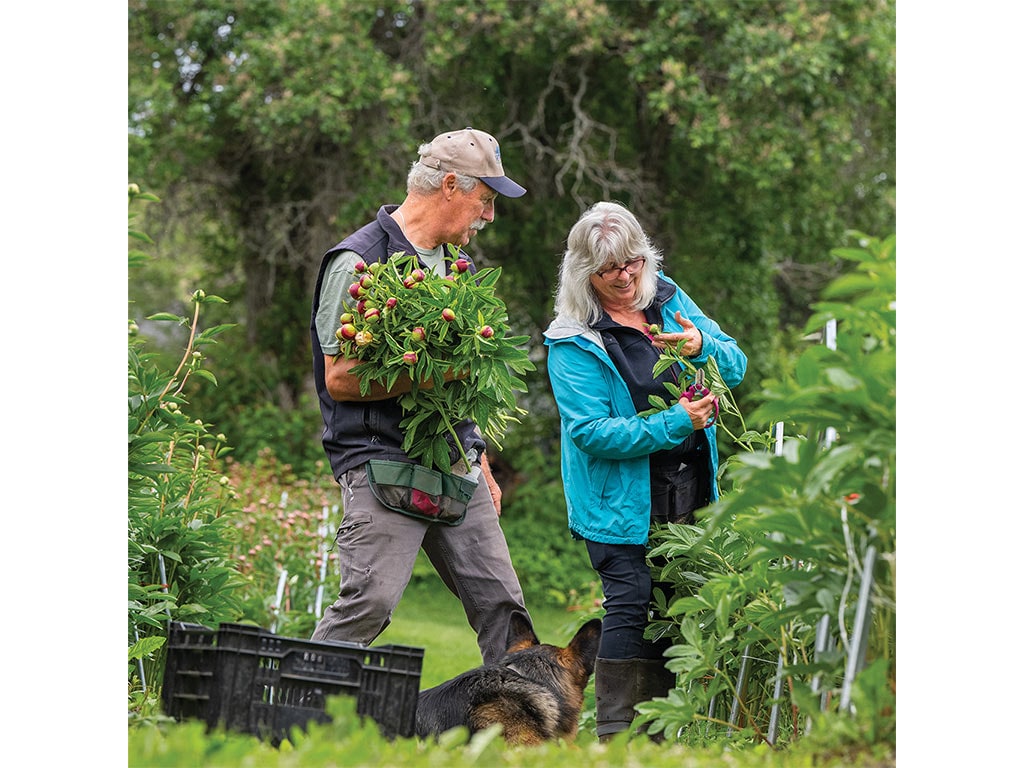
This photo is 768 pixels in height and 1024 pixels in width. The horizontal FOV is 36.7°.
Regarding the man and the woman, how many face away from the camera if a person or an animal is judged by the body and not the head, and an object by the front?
0

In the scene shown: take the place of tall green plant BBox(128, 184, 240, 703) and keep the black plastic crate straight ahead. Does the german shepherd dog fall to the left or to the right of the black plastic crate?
left

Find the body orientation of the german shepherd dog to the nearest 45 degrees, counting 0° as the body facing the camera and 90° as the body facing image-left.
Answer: approximately 225°

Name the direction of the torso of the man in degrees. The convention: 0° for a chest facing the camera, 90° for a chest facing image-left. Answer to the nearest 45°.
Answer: approximately 315°

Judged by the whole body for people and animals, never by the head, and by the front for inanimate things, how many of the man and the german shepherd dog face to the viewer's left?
0

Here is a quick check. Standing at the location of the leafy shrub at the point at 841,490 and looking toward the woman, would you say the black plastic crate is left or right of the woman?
left

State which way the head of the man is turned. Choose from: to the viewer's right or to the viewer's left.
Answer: to the viewer's right

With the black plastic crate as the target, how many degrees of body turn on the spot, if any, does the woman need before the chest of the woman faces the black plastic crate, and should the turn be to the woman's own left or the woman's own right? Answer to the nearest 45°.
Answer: approximately 90° to the woman's own right

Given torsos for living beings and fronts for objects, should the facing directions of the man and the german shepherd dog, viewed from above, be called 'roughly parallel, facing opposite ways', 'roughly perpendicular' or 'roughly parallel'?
roughly perpendicular
